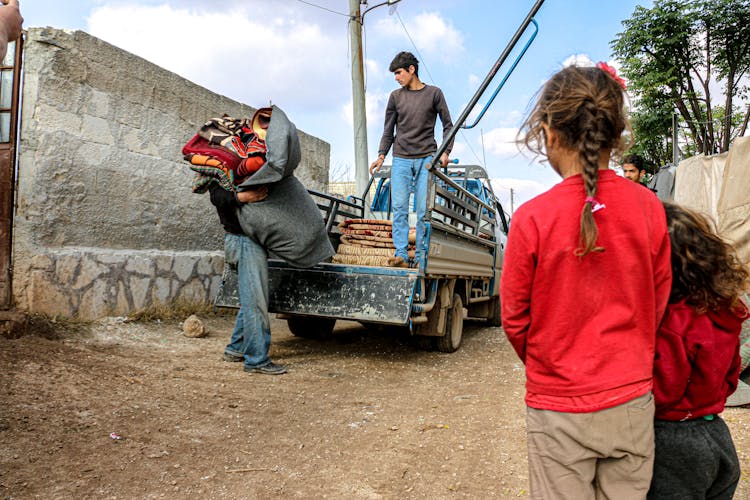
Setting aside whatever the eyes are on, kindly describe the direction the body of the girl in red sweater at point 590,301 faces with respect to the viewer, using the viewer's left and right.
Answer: facing away from the viewer

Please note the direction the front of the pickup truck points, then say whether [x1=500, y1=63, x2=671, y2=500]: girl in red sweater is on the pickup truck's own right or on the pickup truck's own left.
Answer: on the pickup truck's own right

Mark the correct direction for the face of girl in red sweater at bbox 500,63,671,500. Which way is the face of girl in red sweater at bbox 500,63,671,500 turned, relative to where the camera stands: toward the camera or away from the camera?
away from the camera

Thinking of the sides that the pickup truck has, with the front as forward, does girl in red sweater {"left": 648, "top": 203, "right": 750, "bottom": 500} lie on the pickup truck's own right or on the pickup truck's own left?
on the pickup truck's own right

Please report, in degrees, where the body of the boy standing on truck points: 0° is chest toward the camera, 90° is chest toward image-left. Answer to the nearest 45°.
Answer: approximately 45°

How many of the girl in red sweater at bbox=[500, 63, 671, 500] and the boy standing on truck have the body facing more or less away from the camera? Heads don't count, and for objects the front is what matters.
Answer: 1

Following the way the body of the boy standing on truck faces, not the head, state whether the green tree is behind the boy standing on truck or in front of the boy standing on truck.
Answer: behind

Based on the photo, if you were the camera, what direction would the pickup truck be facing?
facing away from the viewer and to the right of the viewer

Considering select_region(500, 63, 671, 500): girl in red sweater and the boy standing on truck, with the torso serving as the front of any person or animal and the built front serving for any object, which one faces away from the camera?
the girl in red sweater

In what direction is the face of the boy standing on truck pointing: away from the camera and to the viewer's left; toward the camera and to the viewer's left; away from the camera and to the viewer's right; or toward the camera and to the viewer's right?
toward the camera and to the viewer's left

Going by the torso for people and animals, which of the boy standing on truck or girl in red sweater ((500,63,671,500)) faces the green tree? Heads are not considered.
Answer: the girl in red sweater

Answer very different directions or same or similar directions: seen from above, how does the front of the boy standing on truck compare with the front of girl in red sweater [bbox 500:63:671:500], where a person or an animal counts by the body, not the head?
very different directions

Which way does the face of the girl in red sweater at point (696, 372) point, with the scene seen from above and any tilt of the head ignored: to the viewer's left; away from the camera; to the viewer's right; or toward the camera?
away from the camera
